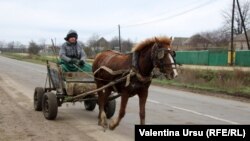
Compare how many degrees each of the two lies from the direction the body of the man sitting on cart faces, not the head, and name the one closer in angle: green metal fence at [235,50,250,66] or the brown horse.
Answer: the brown horse

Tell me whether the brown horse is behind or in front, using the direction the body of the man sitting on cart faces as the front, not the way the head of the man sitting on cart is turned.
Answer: in front

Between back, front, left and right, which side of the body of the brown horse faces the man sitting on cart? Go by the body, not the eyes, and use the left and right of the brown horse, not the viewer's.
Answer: back

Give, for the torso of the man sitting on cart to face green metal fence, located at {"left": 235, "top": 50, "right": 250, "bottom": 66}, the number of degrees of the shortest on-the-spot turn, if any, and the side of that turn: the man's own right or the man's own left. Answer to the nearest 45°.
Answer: approximately 90° to the man's own left

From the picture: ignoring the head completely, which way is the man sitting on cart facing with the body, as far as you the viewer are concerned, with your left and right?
facing the viewer and to the right of the viewer

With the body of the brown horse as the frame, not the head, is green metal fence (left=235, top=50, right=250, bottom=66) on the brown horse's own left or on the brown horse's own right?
on the brown horse's own left

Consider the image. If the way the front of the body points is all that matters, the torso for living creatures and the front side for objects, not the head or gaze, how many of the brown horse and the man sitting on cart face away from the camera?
0
